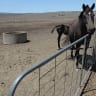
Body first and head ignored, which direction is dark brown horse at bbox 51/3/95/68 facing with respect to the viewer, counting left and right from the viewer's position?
facing the viewer and to the right of the viewer
